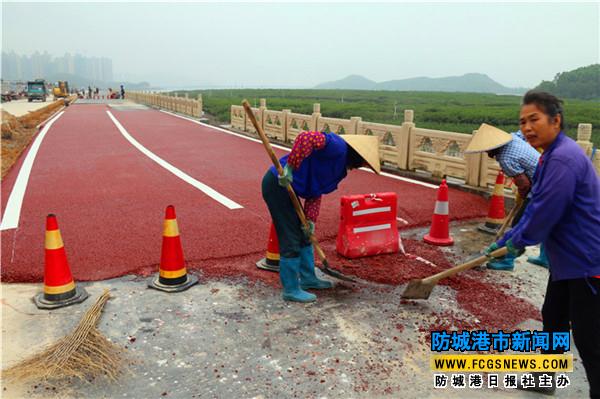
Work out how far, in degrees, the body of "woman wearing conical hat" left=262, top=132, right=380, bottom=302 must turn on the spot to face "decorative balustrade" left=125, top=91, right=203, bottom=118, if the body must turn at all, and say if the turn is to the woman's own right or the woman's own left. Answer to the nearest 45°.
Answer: approximately 90° to the woman's own left

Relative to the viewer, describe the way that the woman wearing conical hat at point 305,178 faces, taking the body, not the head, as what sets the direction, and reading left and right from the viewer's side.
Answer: facing to the right of the viewer

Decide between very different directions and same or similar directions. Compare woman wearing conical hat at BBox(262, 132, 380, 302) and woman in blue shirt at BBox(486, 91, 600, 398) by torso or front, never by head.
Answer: very different directions

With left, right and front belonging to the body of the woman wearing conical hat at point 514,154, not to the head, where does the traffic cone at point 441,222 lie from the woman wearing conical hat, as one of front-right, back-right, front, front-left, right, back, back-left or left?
front-right

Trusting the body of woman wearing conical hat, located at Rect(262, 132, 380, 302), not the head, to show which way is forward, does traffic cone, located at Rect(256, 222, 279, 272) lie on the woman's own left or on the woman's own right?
on the woman's own left

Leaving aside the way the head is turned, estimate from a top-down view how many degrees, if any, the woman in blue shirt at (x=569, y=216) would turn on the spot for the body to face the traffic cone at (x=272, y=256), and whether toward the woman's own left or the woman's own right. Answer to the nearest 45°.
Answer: approximately 45° to the woman's own right

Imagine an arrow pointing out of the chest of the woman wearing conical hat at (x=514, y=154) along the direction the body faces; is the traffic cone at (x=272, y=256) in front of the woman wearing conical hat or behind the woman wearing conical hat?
in front

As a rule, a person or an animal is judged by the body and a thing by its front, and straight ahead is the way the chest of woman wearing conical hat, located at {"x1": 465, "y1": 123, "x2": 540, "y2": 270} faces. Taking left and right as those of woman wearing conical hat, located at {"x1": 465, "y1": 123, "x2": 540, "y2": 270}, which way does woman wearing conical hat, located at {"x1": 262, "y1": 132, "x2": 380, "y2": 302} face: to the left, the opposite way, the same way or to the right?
the opposite way

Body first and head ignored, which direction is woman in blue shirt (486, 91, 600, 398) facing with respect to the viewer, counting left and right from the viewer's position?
facing to the left of the viewer

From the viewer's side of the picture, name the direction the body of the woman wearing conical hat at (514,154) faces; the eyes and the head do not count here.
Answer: to the viewer's left

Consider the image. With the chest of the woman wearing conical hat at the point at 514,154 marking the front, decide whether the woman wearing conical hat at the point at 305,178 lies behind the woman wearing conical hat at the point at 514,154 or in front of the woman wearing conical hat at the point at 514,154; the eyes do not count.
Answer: in front

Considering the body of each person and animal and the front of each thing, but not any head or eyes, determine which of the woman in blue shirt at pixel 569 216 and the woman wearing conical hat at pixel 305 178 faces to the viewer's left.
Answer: the woman in blue shirt

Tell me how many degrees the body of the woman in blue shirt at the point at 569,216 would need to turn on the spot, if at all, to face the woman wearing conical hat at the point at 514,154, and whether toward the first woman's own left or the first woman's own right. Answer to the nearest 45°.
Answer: approximately 90° to the first woman's own right
